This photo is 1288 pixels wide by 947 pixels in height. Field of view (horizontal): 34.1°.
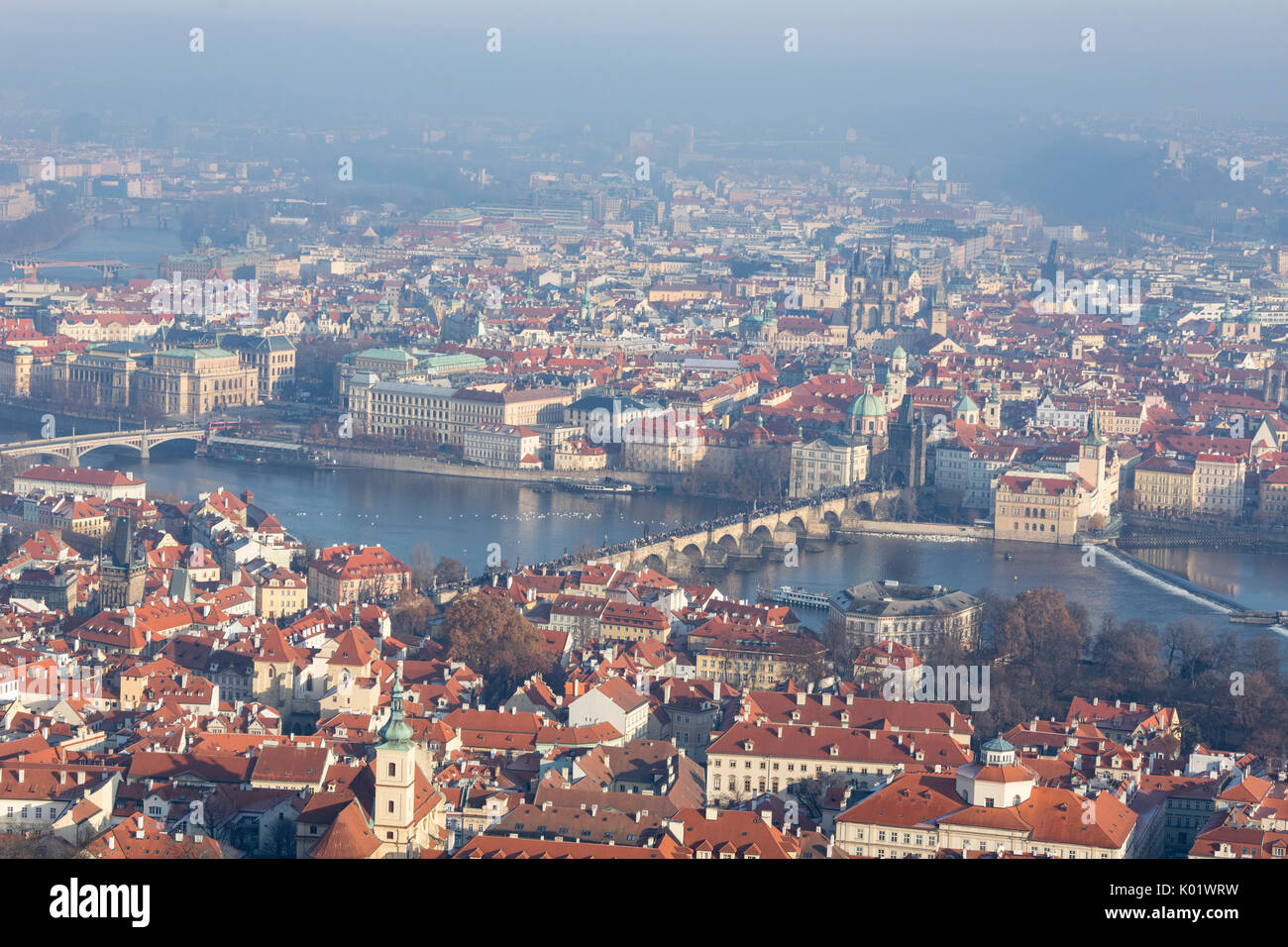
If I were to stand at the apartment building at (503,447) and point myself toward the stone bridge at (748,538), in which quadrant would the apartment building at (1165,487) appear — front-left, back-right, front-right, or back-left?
front-left

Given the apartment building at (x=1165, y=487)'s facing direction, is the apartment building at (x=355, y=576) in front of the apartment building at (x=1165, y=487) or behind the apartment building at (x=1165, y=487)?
in front

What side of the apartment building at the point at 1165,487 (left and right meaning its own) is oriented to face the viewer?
front

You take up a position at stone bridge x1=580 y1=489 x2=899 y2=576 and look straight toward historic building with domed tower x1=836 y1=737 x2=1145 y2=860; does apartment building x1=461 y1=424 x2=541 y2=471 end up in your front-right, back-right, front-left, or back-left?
back-right

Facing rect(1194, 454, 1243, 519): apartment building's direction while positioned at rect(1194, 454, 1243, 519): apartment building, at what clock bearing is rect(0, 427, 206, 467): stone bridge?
The stone bridge is roughly at 3 o'clock from the apartment building.

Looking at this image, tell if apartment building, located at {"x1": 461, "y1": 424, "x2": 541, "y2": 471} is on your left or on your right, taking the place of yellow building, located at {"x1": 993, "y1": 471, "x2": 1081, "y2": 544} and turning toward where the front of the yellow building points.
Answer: on your right

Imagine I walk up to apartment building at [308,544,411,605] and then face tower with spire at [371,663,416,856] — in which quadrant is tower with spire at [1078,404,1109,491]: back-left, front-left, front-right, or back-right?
back-left

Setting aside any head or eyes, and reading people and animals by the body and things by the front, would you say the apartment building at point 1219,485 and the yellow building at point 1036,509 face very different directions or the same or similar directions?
same or similar directions

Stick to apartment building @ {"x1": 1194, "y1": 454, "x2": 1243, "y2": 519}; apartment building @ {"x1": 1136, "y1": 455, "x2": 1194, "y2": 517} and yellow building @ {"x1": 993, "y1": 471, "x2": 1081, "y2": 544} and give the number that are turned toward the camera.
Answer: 3

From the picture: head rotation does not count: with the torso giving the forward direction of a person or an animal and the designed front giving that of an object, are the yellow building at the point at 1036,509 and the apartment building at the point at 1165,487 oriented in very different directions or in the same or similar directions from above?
same or similar directions

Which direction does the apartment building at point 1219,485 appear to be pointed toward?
toward the camera

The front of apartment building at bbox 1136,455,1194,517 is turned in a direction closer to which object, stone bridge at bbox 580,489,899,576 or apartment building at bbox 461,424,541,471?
the stone bridge

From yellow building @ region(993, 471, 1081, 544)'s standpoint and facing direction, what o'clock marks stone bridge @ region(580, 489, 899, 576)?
The stone bridge is roughly at 2 o'clock from the yellow building.

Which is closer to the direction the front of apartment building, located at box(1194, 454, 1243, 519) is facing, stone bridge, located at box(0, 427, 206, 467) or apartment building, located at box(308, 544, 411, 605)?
the apartment building

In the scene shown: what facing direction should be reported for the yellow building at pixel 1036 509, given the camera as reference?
facing the viewer

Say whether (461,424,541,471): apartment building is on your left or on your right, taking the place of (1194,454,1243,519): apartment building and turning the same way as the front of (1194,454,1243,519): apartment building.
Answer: on your right

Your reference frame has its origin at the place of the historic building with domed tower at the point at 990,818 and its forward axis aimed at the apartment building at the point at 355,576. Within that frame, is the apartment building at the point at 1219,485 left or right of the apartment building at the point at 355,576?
right
